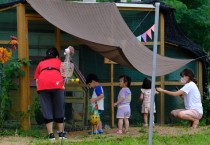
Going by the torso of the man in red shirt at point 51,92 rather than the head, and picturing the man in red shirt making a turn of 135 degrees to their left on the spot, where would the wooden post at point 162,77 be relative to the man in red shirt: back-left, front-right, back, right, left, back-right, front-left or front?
back

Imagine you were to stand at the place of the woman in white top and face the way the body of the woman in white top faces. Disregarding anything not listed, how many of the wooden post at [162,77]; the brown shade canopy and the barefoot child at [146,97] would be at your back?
0

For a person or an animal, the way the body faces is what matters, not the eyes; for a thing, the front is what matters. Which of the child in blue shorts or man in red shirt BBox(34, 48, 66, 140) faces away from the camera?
the man in red shirt

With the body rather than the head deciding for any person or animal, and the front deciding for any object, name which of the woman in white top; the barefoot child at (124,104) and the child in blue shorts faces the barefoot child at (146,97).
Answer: the woman in white top

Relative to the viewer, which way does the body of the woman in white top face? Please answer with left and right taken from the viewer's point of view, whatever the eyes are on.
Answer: facing to the left of the viewer

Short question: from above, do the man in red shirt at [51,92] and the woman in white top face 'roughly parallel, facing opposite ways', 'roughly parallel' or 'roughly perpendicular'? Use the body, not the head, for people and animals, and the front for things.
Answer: roughly perpendicular

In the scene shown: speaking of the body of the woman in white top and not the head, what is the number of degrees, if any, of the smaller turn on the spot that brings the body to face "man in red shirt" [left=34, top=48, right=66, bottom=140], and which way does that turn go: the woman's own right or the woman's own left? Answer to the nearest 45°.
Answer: approximately 45° to the woman's own left

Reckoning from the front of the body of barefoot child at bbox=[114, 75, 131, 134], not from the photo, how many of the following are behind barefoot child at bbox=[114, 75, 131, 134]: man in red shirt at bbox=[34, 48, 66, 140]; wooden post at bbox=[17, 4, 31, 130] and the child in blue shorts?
0

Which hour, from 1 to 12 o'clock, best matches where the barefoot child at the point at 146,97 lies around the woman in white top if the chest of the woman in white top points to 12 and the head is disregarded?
The barefoot child is roughly at 12 o'clock from the woman in white top.

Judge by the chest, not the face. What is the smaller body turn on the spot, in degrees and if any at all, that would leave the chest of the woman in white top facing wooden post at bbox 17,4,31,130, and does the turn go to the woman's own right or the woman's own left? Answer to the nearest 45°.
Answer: approximately 45° to the woman's own left

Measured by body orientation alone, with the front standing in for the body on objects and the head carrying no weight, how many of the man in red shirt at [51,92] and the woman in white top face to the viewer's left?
1

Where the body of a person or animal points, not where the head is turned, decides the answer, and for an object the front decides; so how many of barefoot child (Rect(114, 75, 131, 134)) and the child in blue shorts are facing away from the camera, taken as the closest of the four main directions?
0

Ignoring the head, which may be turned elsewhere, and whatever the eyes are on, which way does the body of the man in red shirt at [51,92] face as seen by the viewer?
away from the camera

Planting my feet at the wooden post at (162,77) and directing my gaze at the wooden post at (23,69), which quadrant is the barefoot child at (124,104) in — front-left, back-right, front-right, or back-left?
front-left

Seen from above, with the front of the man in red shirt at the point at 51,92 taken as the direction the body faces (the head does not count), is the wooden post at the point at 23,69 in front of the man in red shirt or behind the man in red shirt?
in front
